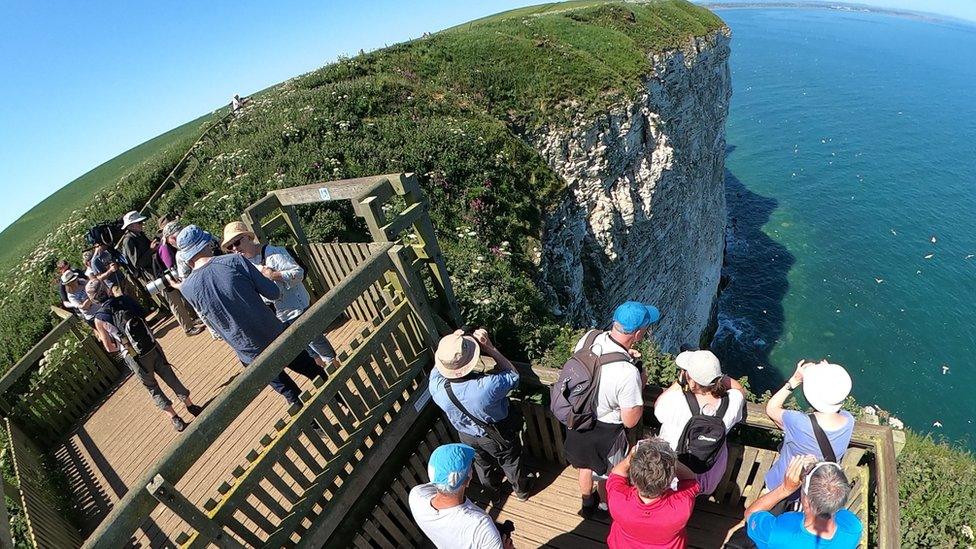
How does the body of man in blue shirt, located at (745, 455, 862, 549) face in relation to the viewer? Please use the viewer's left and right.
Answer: facing away from the viewer and to the left of the viewer

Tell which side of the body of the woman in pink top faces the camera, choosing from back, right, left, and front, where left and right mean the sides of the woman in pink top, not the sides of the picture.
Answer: back

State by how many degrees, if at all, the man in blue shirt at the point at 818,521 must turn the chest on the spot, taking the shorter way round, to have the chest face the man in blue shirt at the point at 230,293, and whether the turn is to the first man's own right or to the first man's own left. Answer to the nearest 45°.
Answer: approximately 45° to the first man's own left

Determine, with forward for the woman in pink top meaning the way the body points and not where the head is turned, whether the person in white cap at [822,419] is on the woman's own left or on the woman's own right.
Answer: on the woman's own right

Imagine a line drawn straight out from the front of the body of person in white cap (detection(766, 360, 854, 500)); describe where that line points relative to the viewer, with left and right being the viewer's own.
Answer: facing away from the viewer and to the left of the viewer

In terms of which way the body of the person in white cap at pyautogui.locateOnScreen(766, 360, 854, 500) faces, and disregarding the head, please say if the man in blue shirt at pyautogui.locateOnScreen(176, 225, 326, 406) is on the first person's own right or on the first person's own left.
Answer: on the first person's own left

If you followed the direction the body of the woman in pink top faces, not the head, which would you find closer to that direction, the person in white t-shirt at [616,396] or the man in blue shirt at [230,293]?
the person in white t-shirt

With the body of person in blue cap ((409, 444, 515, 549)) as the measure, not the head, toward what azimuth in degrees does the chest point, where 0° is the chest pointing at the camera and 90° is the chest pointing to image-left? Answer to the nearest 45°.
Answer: approximately 225°

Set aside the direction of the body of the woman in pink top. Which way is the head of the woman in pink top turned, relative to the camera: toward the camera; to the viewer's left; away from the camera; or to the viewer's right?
away from the camera

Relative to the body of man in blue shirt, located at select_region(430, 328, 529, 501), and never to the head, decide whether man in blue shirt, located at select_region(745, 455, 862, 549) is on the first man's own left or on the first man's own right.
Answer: on the first man's own right

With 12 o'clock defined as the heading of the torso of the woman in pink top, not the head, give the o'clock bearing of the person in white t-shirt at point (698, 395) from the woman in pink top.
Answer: The person in white t-shirt is roughly at 1 o'clock from the woman in pink top.

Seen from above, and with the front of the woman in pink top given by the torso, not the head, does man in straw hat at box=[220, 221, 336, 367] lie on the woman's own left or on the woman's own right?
on the woman's own left

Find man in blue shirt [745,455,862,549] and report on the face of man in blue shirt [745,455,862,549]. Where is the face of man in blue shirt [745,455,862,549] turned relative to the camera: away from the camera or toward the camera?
away from the camera

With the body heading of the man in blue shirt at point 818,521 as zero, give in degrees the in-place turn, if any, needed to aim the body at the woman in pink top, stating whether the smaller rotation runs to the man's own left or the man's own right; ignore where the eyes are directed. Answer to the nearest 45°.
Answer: approximately 45° to the man's own left
